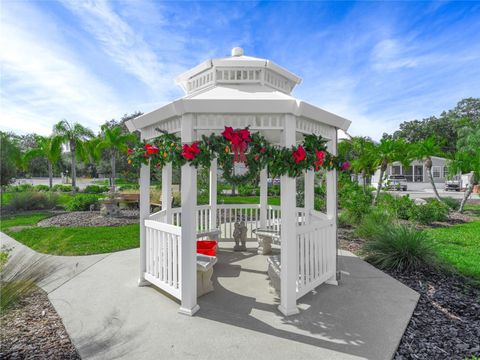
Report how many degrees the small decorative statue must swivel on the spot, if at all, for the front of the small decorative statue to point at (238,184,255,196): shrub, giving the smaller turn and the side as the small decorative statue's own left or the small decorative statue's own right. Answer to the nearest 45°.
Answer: approximately 180°

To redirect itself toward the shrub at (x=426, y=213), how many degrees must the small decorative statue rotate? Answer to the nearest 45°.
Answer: approximately 135° to its left

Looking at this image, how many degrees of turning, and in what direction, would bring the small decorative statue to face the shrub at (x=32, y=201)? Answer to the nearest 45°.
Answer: approximately 135° to its right

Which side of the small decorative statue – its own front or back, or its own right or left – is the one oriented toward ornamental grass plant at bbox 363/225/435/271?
left

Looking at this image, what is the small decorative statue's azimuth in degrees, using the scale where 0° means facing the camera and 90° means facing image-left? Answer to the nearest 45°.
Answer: approximately 0°

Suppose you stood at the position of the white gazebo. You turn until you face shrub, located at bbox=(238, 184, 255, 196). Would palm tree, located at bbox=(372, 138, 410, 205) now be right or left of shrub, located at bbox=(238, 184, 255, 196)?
right

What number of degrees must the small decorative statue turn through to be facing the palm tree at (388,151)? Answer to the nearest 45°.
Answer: approximately 135° to its left

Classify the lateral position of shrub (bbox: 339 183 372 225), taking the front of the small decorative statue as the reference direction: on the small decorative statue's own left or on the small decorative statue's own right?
on the small decorative statue's own left
